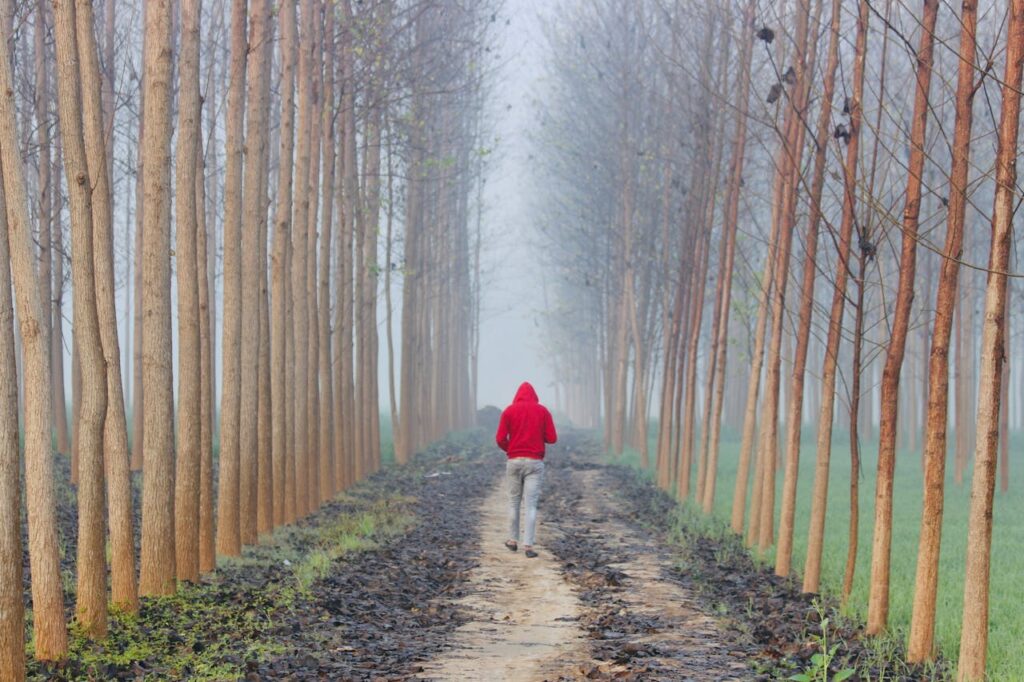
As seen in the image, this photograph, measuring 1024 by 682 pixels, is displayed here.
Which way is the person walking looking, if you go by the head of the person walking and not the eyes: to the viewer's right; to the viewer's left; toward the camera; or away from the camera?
away from the camera

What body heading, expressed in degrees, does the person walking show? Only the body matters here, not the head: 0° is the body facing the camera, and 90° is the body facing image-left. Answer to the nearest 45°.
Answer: approximately 180°

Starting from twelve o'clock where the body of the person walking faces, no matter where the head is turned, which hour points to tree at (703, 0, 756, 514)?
The tree is roughly at 1 o'clock from the person walking.
